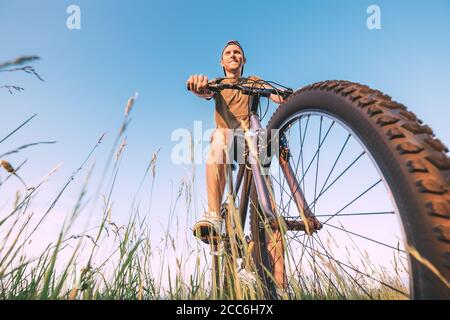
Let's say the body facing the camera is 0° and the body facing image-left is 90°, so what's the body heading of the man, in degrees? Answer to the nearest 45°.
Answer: approximately 0°

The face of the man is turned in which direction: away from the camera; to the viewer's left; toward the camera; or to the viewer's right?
toward the camera
